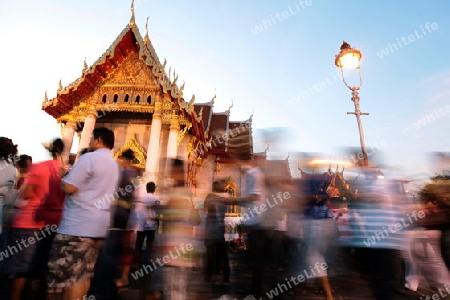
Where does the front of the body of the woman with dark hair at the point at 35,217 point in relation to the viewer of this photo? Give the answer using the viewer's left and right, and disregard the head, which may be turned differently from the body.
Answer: facing away from the viewer and to the right of the viewer

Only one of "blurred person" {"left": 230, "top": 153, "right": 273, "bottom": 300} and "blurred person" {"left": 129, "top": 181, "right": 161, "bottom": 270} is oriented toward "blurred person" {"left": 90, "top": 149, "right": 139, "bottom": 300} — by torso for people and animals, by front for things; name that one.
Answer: "blurred person" {"left": 230, "top": 153, "right": 273, "bottom": 300}

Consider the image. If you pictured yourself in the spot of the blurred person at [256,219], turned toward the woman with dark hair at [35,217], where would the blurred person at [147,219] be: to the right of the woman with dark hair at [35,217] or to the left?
right

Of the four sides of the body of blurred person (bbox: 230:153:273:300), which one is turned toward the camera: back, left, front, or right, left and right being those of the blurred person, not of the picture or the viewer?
left

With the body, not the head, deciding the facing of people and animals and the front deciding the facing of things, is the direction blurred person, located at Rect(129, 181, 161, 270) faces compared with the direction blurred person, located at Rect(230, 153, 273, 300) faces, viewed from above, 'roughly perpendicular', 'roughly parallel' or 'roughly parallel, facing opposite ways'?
roughly perpendicular

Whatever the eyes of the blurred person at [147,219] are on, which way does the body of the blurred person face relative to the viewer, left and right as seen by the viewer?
facing away from the viewer

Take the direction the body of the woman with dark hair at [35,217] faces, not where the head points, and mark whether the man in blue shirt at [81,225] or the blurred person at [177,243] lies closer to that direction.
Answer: the blurred person

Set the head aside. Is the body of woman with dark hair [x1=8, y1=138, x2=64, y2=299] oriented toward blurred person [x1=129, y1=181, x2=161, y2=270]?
no

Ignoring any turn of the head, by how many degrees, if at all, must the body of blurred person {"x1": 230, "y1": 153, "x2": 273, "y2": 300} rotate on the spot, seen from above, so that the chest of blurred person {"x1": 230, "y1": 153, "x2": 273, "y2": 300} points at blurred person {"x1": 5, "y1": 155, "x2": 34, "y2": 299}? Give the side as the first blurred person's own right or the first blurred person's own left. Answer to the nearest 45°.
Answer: approximately 45° to the first blurred person's own left

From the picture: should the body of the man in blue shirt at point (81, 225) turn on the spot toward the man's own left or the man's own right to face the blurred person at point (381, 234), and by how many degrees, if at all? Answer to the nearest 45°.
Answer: approximately 135° to the man's own right

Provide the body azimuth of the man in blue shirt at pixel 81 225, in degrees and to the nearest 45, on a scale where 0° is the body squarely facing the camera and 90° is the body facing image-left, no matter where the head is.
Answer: approximately 135°

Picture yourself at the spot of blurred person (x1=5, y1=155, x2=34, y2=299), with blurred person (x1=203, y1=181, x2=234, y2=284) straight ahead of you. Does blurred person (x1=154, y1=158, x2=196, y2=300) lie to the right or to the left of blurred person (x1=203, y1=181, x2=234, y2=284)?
right

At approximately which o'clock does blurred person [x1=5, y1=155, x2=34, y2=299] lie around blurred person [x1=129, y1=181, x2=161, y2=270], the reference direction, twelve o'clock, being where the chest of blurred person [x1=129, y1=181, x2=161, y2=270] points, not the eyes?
blurred person [x1=5, y1=155, x2=34, y2=299] is roughly at 7 o'clock from blurred person [x1=129, y1=181, x2=161, y2=270].

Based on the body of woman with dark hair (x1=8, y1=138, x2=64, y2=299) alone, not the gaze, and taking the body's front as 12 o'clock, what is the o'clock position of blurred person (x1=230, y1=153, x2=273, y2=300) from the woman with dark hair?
The blurred person is roughly at 5 o'clock from the woman with dark hair.
